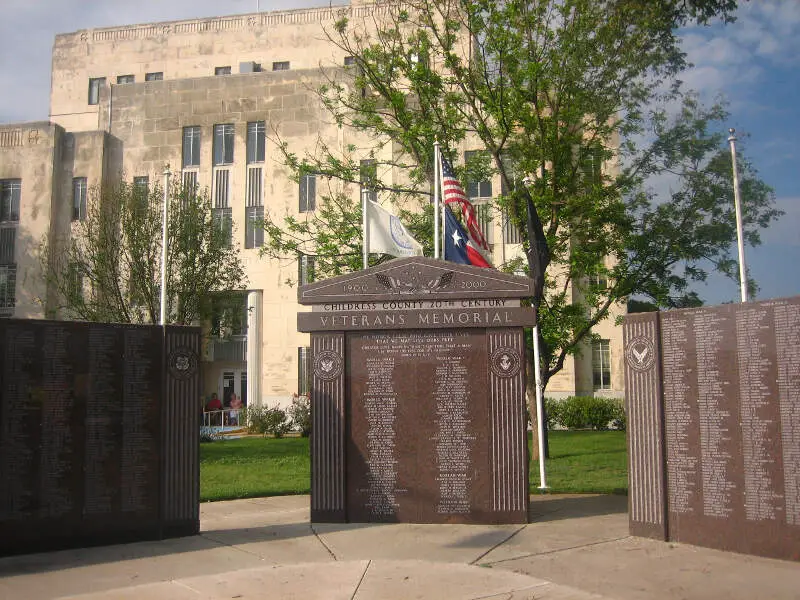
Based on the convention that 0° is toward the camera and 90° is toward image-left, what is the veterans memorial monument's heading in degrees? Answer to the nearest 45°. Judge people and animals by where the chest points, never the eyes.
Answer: approximately 0°

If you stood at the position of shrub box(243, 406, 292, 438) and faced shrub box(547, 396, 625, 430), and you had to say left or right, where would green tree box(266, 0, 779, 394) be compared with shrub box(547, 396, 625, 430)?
right

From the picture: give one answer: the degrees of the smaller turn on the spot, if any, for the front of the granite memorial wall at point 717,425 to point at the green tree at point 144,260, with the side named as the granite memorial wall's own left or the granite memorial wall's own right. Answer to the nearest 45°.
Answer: approximately 90° to the granite memorial wall's own right

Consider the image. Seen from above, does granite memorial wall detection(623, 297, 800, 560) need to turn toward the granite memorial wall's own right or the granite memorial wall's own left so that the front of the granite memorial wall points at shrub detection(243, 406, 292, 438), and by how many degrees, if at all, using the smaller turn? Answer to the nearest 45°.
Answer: approximately 90° to the granite memorial wall's own right

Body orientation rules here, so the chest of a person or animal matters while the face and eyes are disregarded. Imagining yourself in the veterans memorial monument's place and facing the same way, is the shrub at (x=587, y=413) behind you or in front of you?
behind

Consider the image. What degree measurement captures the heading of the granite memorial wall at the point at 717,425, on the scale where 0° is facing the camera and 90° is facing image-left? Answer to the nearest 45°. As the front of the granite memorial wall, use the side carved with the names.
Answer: approximately 45°

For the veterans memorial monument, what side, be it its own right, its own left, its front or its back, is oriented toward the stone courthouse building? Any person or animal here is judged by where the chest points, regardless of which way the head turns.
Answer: back

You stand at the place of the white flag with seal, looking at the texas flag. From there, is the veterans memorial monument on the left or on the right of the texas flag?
right
